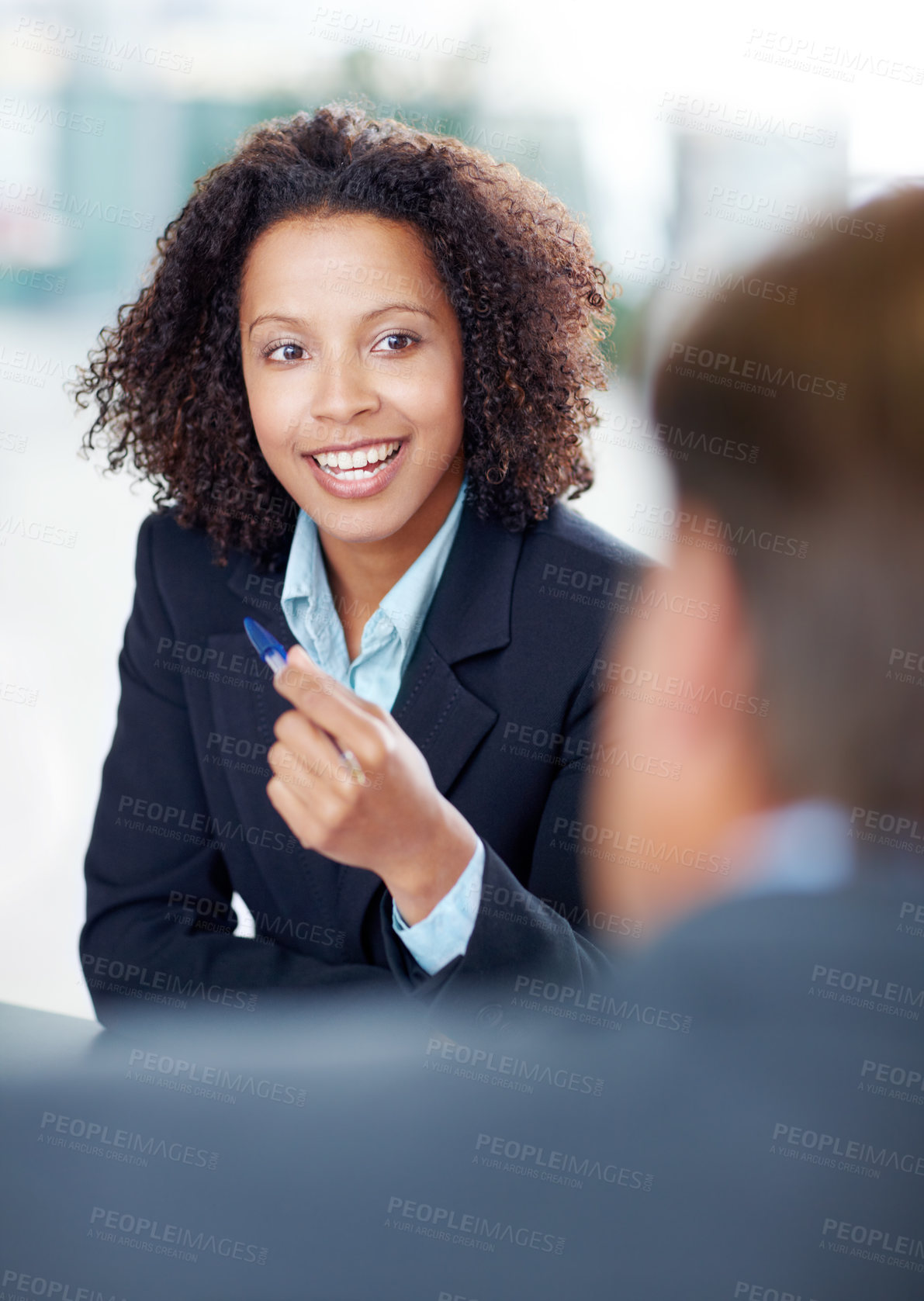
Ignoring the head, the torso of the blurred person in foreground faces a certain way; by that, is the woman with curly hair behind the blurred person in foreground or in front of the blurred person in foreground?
in front

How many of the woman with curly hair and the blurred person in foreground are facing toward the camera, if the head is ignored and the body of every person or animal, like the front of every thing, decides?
1

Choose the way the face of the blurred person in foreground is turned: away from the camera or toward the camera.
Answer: away from the camera

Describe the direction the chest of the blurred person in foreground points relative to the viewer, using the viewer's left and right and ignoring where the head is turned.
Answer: facing away from the viewer and to the left of the viewer

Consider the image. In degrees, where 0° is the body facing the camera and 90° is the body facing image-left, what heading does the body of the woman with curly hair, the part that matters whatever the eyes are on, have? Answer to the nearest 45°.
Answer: approximately 0°

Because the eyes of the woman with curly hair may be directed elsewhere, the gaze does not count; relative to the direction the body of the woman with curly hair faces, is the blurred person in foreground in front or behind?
in front
